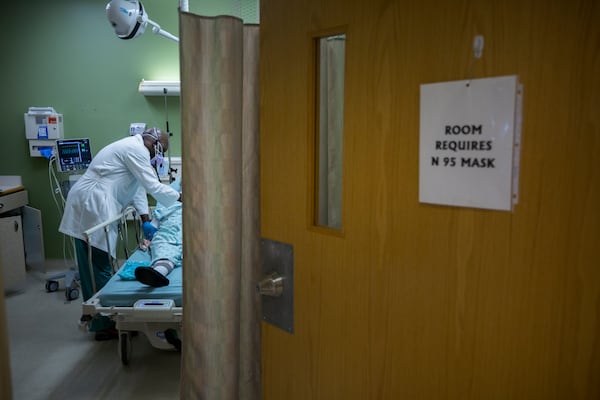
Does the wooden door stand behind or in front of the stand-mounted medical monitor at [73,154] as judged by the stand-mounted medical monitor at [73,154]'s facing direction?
in front

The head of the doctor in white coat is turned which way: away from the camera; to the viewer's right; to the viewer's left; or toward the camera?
to the viewer's right

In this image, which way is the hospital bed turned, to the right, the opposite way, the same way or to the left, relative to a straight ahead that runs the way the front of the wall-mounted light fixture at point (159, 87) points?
the same way

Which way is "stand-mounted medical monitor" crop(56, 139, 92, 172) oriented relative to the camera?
toward the camera

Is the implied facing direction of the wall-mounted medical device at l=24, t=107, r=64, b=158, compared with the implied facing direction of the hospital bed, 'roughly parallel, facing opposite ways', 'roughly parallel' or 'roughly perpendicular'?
roughly parallel

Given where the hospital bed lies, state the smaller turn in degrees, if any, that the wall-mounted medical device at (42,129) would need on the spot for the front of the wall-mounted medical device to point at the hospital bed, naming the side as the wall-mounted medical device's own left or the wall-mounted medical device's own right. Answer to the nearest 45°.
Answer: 0° — it already faces it

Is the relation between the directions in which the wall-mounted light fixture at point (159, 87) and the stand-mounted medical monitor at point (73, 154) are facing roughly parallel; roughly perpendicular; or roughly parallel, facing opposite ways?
roughly parallel

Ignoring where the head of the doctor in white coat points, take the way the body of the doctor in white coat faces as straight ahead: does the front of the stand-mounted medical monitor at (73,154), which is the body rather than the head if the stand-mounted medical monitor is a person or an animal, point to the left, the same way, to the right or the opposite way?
to the right

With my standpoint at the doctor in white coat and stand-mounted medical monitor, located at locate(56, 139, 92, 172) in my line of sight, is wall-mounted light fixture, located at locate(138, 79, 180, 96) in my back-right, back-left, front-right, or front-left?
front-right

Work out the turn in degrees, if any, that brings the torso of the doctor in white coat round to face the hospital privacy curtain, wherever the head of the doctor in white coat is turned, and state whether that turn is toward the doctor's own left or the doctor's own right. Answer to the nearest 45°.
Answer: approximately 90° to the doctor's own right

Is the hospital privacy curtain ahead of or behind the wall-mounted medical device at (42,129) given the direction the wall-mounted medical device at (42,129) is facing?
ahead

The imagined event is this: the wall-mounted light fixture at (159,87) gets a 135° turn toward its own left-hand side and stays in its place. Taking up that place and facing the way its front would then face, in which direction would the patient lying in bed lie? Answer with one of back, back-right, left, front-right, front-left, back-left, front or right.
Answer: back-right

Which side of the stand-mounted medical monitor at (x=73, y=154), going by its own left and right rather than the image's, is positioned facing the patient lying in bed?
front

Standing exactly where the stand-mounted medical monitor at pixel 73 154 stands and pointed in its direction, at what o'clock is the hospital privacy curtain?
The hospital privacy curtain is roughly at 12 o'clock from the stand-mounted medical monitor.

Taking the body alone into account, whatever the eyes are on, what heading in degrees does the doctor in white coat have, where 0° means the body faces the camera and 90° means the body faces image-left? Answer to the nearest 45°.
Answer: approximately 270°

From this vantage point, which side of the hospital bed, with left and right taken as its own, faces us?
front
